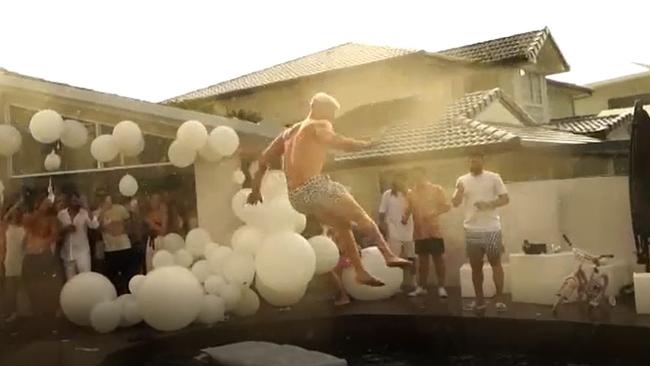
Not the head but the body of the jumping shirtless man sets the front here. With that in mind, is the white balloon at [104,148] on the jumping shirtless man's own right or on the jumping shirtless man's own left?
on the jumping shirtless man's own left

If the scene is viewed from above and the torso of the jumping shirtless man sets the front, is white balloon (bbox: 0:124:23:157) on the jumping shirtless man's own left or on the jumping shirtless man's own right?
on the jumping shirtless man's own left

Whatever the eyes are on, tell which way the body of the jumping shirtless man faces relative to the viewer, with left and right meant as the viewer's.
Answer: facing away from the viewer and to the right of the viewer

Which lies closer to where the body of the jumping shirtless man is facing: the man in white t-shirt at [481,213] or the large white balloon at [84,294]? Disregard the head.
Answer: the man in white t-shirt

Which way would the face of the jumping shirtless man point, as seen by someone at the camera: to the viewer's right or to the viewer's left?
to the viewer's right
